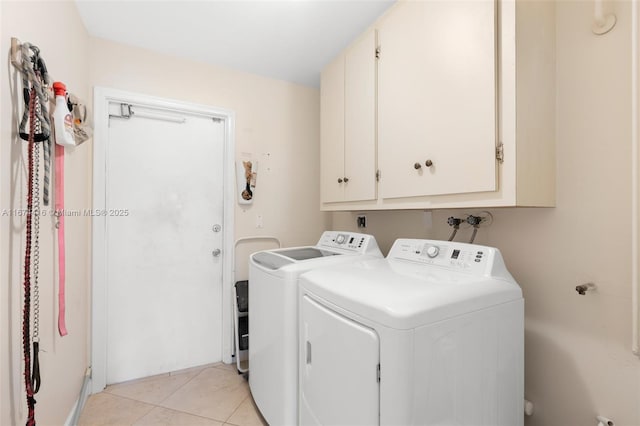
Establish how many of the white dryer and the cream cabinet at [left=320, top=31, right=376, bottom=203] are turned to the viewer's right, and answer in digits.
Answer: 0

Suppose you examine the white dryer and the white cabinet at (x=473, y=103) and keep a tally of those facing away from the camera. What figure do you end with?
0

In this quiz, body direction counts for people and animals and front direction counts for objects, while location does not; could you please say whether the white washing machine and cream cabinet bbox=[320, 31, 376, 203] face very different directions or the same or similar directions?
same or similar directions

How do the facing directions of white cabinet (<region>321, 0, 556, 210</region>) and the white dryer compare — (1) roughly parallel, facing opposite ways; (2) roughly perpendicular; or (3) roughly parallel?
roughly parallel

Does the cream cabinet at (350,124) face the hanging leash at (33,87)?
yes

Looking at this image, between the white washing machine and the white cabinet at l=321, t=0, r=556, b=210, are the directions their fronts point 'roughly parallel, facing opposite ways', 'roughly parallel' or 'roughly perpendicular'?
roughly parallel

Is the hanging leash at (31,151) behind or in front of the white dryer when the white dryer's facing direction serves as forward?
in front

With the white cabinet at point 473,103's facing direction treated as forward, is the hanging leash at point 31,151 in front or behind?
in front

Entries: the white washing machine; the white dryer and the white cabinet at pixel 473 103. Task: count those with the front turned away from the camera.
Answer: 0

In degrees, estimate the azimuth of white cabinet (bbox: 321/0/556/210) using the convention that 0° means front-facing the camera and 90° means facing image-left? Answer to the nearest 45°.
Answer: approximately 45°

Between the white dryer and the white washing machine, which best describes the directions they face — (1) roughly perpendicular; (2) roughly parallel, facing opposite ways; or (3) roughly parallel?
roughly parallel

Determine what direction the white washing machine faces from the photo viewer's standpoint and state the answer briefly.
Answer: facing the viewer and to the left of the viewer
